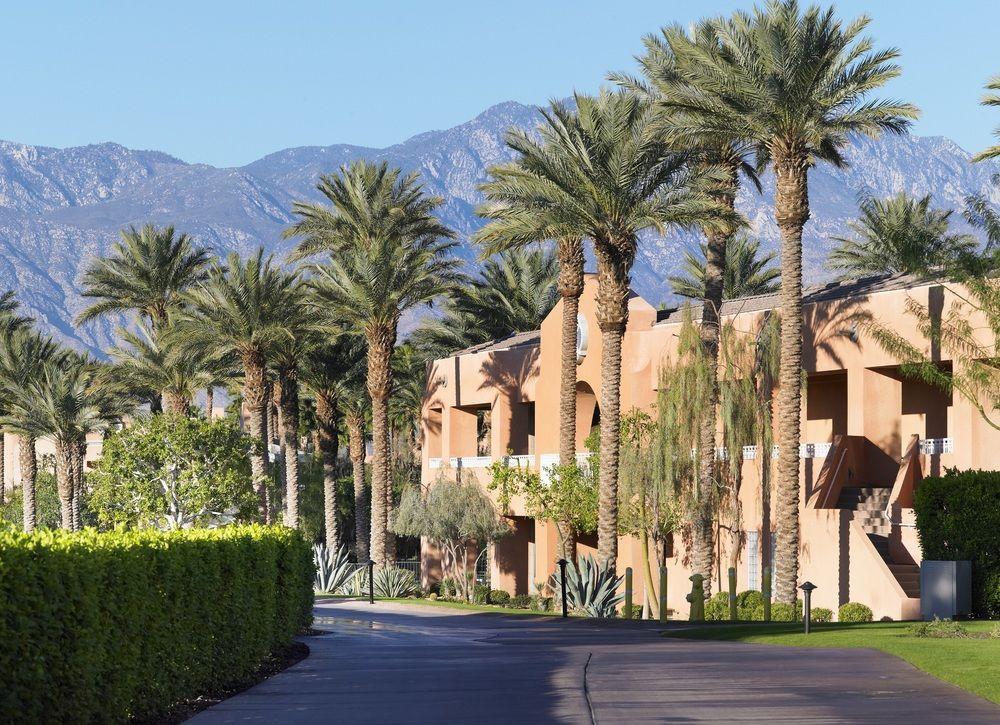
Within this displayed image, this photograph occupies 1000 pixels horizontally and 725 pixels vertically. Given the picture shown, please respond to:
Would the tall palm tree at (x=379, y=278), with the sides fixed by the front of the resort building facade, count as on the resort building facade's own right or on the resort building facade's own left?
on the resort building facade's own right

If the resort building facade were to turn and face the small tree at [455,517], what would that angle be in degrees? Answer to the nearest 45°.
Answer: approximately 90° to its right

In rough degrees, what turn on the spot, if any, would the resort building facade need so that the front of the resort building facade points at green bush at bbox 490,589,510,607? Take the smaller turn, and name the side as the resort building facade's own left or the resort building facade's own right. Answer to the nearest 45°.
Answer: approximately 90° to the resort building facade's own right

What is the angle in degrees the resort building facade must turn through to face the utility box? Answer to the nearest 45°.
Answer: approximately 45° to its left

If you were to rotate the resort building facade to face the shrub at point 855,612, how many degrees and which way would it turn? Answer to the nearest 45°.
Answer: approximately 45° to its left

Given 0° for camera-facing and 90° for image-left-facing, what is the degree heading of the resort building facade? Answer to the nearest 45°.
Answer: approximately 45°
